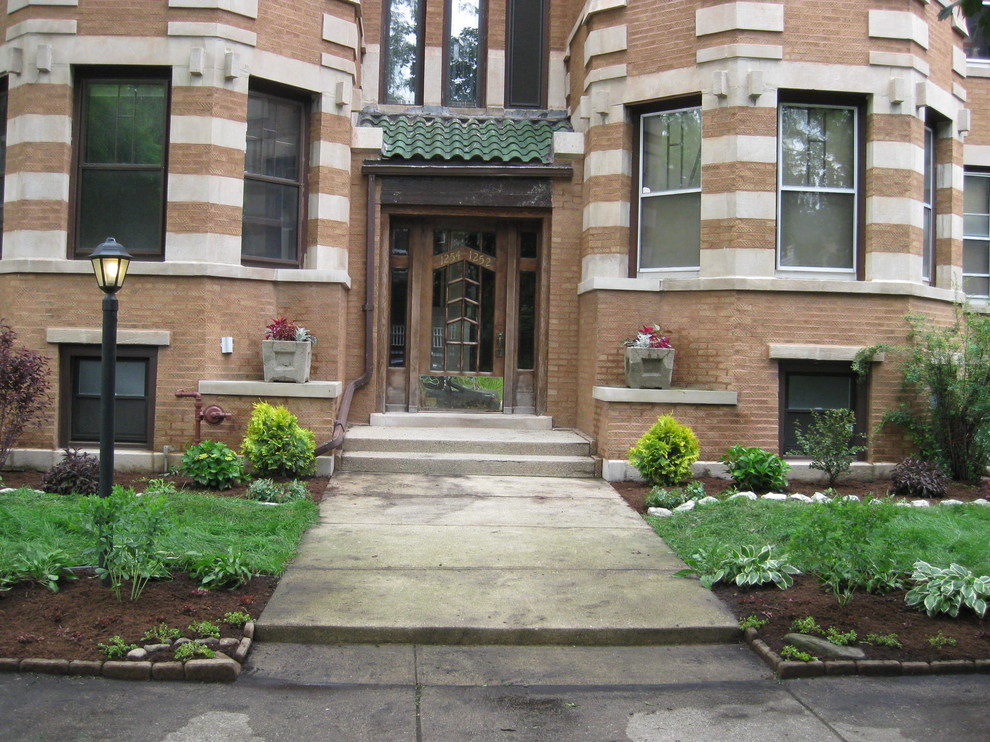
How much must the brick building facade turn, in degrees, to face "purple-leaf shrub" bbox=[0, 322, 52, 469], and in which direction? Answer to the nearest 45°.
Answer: approximately 90° to its right

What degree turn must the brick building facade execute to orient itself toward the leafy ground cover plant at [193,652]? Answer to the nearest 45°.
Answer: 0° — it already faces it

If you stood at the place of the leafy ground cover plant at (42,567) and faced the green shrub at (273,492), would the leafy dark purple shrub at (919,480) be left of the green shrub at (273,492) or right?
right

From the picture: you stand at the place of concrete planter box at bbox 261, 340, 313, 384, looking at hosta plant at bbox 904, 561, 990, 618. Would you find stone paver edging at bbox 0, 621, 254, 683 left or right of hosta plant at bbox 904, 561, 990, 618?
right

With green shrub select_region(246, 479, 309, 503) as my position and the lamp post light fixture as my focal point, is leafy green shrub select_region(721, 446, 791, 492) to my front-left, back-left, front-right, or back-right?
back-left

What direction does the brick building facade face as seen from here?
toward the camera

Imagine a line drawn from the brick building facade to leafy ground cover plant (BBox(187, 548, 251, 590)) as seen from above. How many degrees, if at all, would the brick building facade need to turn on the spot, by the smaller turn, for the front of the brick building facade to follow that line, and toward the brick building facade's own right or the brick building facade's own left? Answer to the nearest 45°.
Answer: approximately 45° to the brick building facade's own right

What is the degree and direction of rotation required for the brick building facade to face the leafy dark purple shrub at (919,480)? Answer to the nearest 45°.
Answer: approximately 90° to its left

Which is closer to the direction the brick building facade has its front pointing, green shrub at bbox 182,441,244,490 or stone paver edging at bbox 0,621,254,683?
the stone paver edging

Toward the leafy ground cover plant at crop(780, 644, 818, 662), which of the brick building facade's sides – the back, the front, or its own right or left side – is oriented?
front

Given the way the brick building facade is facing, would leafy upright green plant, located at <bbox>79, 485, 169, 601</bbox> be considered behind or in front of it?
in front

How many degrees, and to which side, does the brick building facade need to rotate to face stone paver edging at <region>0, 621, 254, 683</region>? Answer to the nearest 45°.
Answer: approximately 45° to its right

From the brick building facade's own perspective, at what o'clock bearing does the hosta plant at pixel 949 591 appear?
The hosta plant is roughly at 11 o'clock from the brick building facade.
